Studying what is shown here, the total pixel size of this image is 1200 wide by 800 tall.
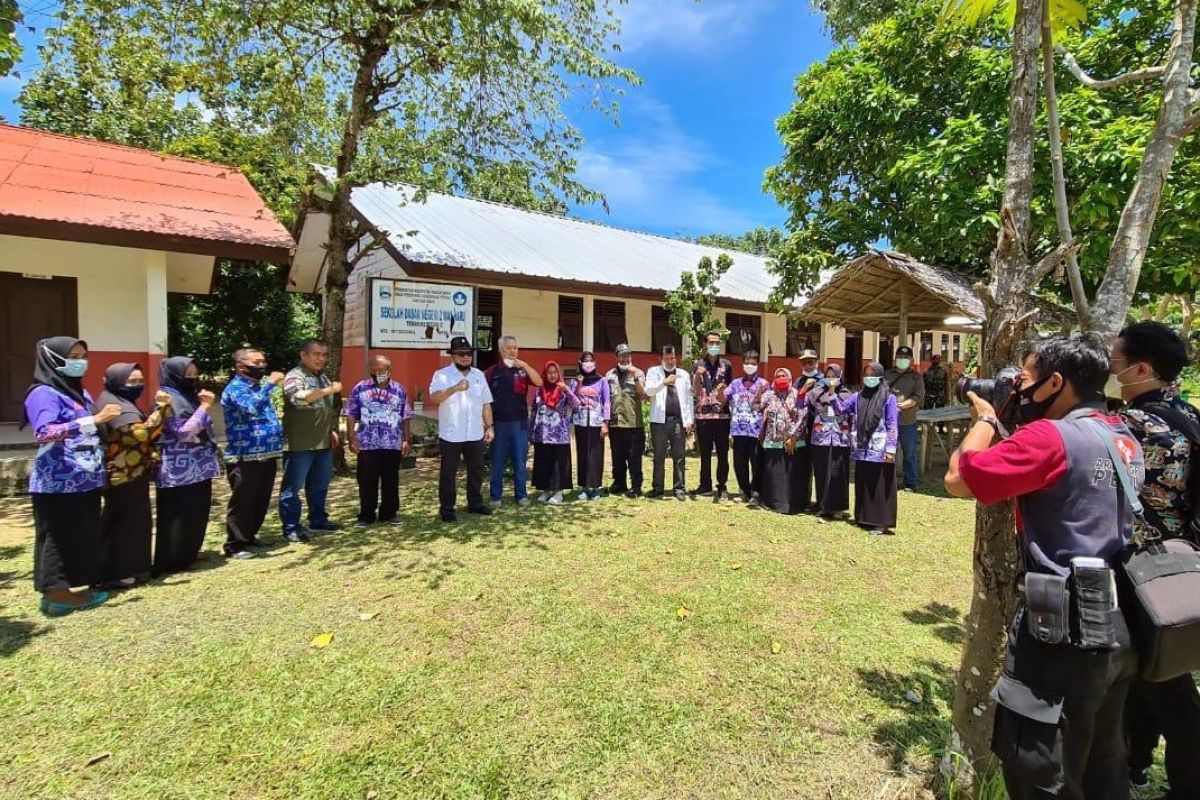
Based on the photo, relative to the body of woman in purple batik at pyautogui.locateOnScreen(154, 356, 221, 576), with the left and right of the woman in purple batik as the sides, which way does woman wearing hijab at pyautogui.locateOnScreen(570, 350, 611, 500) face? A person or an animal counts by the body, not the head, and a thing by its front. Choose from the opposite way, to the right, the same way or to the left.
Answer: to the right

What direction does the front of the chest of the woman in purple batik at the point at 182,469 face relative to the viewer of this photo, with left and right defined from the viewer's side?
facing the viewer and to the right of the viewer

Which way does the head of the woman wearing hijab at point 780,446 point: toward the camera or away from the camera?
toward the camera

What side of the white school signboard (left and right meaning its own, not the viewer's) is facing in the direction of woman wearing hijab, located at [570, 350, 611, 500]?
front

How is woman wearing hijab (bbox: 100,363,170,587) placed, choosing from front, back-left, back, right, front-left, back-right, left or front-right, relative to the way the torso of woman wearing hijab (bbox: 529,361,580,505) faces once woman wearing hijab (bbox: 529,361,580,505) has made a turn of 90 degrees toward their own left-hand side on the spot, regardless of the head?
back-right

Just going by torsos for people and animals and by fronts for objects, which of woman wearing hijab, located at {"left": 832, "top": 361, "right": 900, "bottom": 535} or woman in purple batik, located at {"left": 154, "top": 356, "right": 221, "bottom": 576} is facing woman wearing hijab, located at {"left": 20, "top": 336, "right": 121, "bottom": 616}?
woman wearing hijab, located at {"left": 832, "top": 361, "right": 900, "bottom": 535}

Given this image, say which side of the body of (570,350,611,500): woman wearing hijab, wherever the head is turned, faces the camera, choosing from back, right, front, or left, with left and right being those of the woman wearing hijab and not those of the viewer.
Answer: front

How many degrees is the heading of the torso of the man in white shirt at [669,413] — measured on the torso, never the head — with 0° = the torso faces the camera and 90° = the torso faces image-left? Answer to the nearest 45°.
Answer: approximately 0°

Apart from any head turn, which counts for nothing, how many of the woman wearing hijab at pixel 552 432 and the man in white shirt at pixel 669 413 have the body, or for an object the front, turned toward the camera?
2

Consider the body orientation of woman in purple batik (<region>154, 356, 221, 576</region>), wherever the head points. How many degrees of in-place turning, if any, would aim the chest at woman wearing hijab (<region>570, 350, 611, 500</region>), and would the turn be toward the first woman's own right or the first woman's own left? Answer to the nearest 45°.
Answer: approximately 45° to the first woman's own left

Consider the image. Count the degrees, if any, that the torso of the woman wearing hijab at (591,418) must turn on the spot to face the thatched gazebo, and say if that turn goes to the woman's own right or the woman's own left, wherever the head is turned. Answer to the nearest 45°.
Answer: approximately 135° to the woman's own left

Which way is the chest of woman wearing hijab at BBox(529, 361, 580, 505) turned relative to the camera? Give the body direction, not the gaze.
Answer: toward the camera

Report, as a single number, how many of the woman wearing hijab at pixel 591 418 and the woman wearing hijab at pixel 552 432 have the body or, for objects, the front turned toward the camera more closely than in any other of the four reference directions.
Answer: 2

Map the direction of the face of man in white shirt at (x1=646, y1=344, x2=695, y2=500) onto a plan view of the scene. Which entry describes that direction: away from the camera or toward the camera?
toward the camera

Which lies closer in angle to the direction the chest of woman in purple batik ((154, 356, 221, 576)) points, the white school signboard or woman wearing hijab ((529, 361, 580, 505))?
the woman wearing hijab
